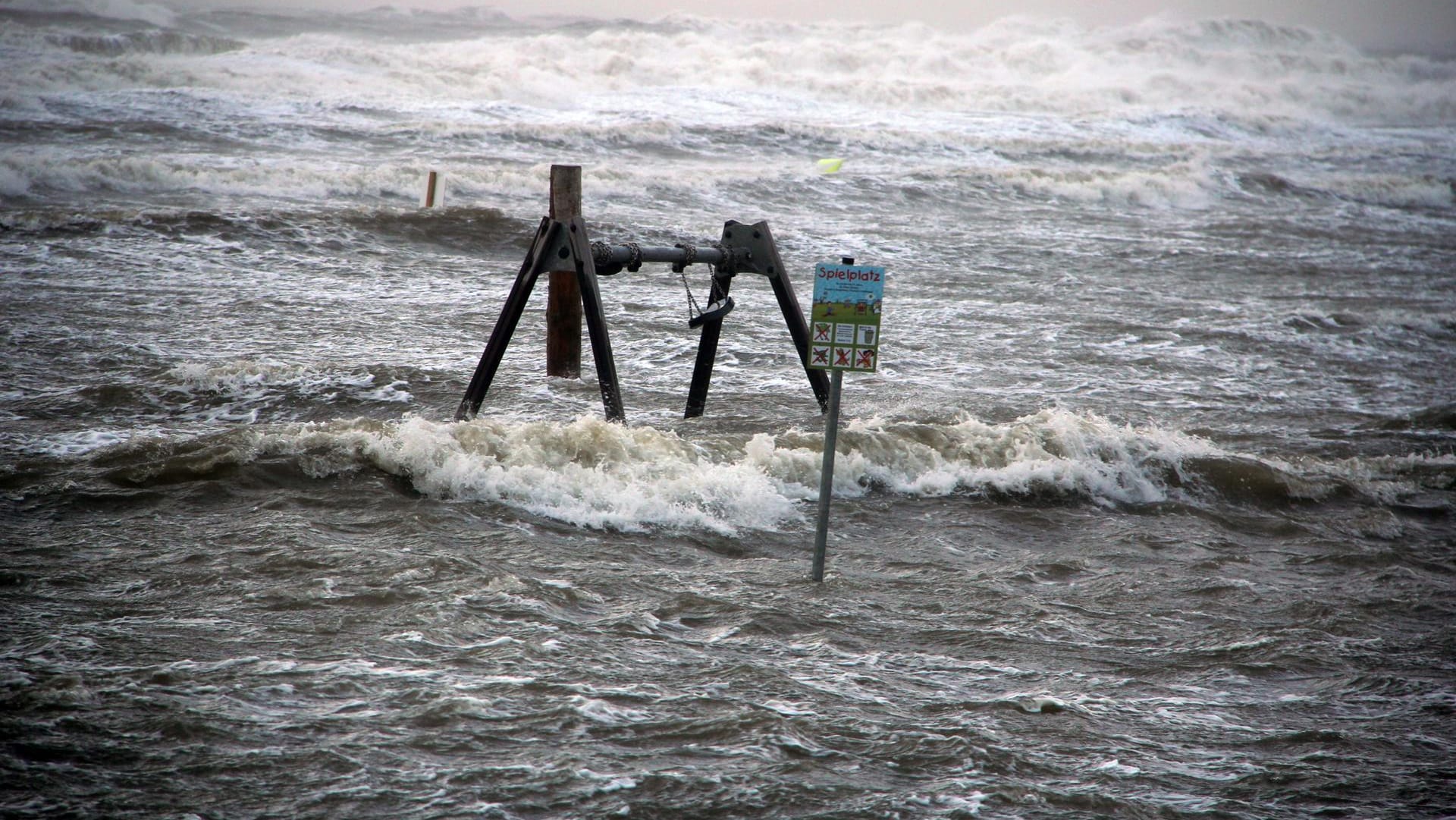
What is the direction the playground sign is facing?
toward the camera

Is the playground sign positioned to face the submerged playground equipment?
no

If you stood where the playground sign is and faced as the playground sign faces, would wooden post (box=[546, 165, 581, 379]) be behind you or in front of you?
behind
